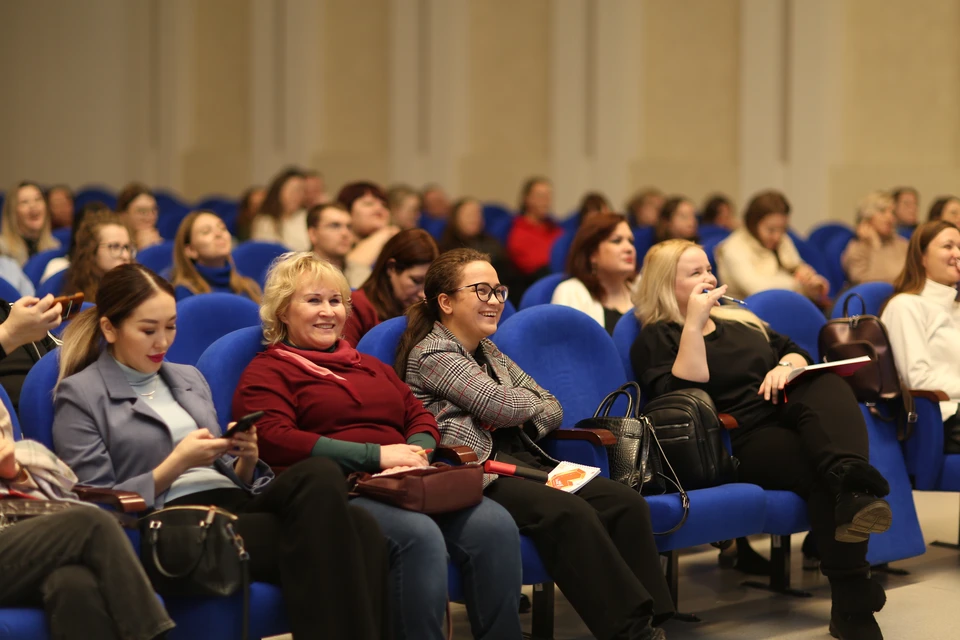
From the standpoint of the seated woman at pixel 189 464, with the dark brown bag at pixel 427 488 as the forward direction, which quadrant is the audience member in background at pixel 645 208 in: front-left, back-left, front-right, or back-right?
front-left

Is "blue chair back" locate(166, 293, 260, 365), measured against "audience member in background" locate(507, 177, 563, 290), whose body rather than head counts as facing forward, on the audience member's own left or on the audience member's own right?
on the audience member's own right

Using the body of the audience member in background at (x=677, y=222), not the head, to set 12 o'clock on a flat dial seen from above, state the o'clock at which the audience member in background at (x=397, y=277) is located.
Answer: the audience member in background at (x=397, y=277) is roughly at 2 o'clock from the audience member in background at (x=677, y=222).

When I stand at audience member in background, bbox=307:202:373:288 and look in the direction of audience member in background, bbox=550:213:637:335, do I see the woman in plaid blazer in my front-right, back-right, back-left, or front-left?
front-right

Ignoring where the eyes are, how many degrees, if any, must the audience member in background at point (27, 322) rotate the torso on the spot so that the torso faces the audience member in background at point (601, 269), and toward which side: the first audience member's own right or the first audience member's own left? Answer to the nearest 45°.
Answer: approximately 90° to the first audience member's own left

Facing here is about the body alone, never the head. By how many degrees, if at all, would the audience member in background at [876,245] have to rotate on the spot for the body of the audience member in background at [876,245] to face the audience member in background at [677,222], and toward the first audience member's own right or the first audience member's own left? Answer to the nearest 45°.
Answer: approximately 135° to the first audience member's own right

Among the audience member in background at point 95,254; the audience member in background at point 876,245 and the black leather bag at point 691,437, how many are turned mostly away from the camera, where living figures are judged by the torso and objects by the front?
0

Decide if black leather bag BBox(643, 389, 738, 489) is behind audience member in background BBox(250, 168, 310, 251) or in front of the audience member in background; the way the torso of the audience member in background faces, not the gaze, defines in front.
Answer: in front

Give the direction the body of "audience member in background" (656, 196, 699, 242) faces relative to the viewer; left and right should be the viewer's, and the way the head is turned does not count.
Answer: facing the viewer and to the right of the viewer

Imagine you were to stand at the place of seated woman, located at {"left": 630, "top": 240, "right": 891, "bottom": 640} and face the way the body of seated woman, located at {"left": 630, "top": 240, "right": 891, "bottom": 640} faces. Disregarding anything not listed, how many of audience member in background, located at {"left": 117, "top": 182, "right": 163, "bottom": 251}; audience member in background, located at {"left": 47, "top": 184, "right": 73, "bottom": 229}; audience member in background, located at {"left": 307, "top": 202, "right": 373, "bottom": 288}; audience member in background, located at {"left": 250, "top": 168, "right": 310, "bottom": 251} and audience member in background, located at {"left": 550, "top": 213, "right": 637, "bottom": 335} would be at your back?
5
